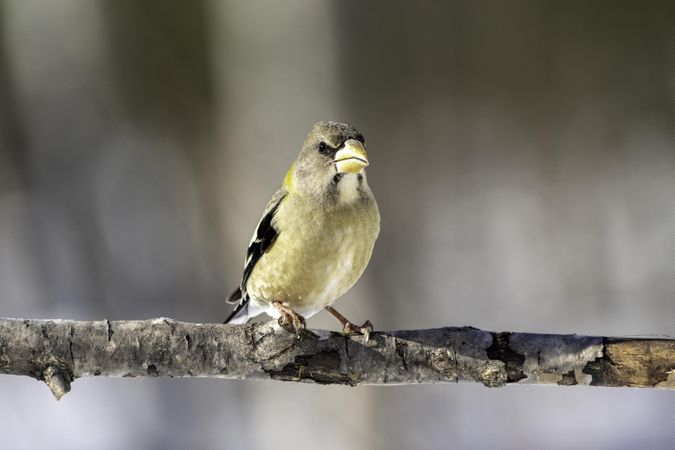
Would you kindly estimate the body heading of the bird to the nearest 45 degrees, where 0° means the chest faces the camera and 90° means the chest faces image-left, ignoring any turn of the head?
approximately 315°
